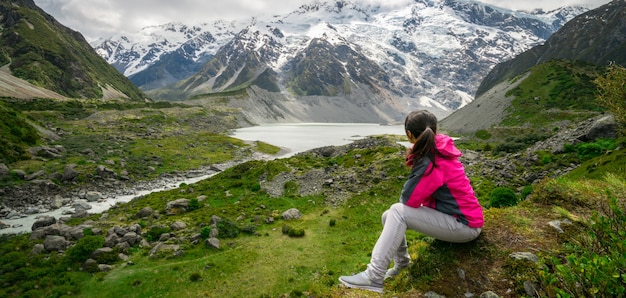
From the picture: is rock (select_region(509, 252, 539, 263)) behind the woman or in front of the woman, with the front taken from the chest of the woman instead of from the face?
behind

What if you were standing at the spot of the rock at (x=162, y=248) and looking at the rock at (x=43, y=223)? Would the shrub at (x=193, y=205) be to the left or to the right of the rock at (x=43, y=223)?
right

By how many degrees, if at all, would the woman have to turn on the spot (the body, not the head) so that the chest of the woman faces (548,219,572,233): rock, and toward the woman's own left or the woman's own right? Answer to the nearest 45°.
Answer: approximately 135° to the woman's own right

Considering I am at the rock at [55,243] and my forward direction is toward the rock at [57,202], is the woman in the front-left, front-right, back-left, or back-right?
back-right

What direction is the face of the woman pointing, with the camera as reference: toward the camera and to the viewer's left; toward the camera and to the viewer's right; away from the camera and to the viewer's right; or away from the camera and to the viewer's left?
away from the camera and to the viewer's left

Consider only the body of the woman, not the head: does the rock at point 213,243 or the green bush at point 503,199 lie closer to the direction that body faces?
the rock
